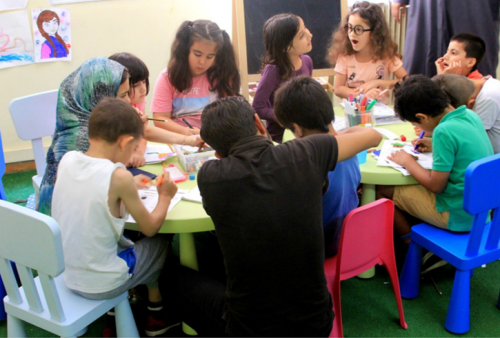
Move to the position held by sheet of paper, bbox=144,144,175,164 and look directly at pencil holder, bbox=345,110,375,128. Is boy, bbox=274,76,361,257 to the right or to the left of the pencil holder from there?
right

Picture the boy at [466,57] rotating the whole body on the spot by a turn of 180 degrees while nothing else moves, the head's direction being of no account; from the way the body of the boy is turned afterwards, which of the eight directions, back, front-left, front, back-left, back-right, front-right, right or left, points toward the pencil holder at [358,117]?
back-right

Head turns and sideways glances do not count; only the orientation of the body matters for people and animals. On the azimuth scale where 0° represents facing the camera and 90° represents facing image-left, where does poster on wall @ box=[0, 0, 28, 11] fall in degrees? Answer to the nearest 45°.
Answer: approximately 0°

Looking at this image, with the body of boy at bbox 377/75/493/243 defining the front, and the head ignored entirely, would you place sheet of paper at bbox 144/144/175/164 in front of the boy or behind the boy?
in front

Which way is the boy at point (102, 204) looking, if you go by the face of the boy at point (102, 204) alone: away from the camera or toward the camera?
away from the camera

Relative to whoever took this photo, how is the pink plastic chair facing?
facing away from the viewer and to the left of the viewer

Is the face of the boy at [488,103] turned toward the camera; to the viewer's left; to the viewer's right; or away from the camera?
to the viewer's left

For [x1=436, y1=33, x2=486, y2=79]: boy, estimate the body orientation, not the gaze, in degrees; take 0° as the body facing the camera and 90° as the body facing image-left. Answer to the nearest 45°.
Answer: approximately 90°

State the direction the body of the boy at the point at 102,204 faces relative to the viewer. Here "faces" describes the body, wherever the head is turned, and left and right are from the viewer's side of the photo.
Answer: facing away from the viewer and to the right of the viewer

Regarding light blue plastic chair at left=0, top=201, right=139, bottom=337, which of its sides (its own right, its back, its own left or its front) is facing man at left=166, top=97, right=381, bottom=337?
right
